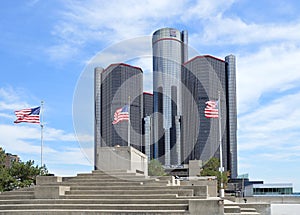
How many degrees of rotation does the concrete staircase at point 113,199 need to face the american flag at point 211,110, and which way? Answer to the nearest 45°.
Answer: approximately 135° to its left

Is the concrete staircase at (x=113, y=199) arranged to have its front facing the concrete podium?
no

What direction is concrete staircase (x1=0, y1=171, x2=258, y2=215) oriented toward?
toward the camera

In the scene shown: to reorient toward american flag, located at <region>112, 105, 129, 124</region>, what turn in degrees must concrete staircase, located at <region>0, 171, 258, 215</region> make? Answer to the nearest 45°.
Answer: approximately 180°

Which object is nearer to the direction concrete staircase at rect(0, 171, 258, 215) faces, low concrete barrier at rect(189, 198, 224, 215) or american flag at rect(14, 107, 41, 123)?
the low concrete barrier

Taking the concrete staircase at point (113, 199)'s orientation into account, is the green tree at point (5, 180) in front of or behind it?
behind
